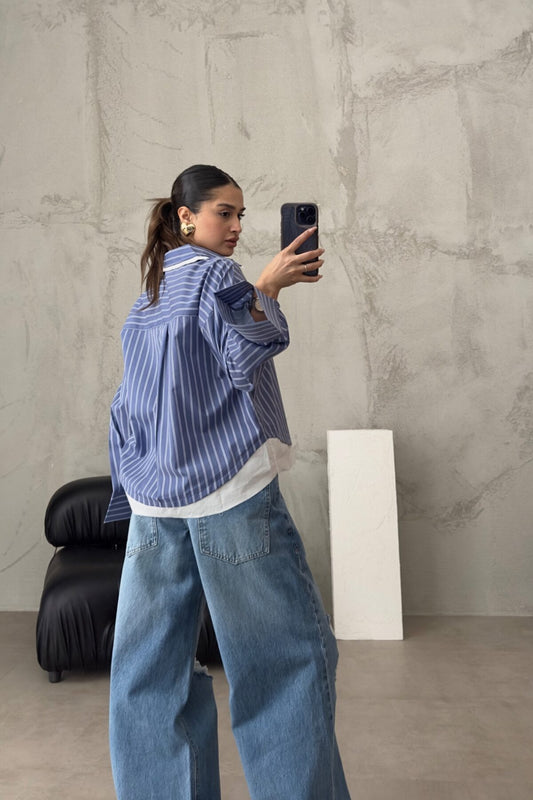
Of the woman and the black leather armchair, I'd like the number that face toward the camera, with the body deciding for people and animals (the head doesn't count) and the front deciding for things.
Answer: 1

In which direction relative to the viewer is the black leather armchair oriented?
toward the camera

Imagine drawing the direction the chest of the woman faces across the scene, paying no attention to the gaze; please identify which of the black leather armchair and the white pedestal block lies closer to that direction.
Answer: the white pedestal block

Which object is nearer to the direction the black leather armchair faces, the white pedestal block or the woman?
the woman

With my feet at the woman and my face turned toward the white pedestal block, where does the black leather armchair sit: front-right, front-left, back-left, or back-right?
front-left

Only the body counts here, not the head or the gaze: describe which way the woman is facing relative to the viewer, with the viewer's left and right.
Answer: facing away from the viewer and to the right of the viewer

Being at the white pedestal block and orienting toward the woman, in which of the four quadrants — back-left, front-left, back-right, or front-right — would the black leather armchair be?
front-right

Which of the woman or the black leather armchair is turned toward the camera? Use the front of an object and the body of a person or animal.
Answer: the black leather armchair

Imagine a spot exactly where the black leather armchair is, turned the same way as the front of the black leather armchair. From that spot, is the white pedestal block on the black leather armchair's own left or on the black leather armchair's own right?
on the black leather armchair's own left

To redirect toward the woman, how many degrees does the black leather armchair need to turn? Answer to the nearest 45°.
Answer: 0° — it already faces them

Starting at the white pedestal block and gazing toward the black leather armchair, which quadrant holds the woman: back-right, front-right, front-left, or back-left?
front-left
